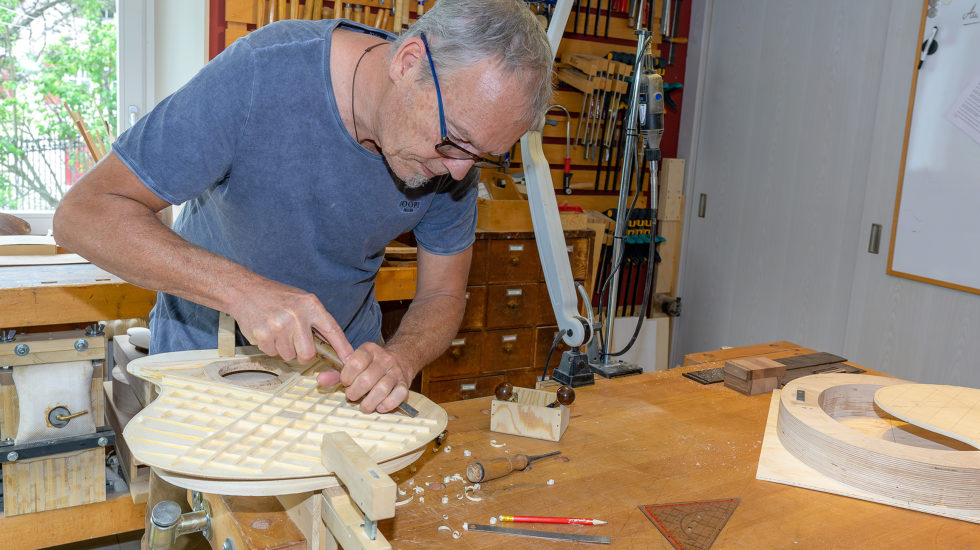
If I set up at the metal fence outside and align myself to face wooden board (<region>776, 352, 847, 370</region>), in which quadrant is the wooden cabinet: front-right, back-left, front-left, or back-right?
front-left

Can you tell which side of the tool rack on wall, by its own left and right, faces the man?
front

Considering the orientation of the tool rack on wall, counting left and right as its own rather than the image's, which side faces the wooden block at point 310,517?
front

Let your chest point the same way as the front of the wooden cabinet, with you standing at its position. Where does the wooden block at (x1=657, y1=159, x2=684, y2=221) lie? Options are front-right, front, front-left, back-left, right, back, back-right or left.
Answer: back-left

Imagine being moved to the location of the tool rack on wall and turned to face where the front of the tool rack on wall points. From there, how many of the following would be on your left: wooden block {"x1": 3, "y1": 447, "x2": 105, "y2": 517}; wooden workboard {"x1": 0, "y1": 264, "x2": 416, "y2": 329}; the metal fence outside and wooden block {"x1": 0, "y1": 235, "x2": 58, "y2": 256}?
0

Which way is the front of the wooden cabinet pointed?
toward the camera

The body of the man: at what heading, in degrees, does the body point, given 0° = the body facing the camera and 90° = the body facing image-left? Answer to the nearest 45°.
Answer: approximately 315°

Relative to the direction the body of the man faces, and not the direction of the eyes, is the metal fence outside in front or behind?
behind

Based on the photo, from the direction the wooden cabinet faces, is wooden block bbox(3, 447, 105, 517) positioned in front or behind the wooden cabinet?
in front

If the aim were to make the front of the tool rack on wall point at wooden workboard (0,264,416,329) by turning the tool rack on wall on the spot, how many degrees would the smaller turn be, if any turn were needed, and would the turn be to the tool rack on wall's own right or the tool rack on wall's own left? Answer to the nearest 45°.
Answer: approximately 45° to the tool rack on wall's own right

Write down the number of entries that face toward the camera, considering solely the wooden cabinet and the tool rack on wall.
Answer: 2

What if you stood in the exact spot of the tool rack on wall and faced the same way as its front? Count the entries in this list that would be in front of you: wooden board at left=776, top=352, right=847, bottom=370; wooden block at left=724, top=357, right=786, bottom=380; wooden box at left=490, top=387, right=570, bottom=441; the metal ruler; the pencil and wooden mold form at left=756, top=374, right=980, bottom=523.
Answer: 6

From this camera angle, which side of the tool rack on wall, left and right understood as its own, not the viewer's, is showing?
front

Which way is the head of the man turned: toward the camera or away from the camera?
toward the camera

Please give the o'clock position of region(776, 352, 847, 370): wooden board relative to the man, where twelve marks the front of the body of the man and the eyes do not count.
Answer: The wooden board is roughly at 10 o'clock from the man.

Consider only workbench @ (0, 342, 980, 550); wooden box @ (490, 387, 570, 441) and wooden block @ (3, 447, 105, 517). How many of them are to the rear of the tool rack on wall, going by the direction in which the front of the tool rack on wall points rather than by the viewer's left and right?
0

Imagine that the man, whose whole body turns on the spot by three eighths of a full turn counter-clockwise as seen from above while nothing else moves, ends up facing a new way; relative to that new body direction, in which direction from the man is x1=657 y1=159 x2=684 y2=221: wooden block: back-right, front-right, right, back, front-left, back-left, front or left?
front-right
